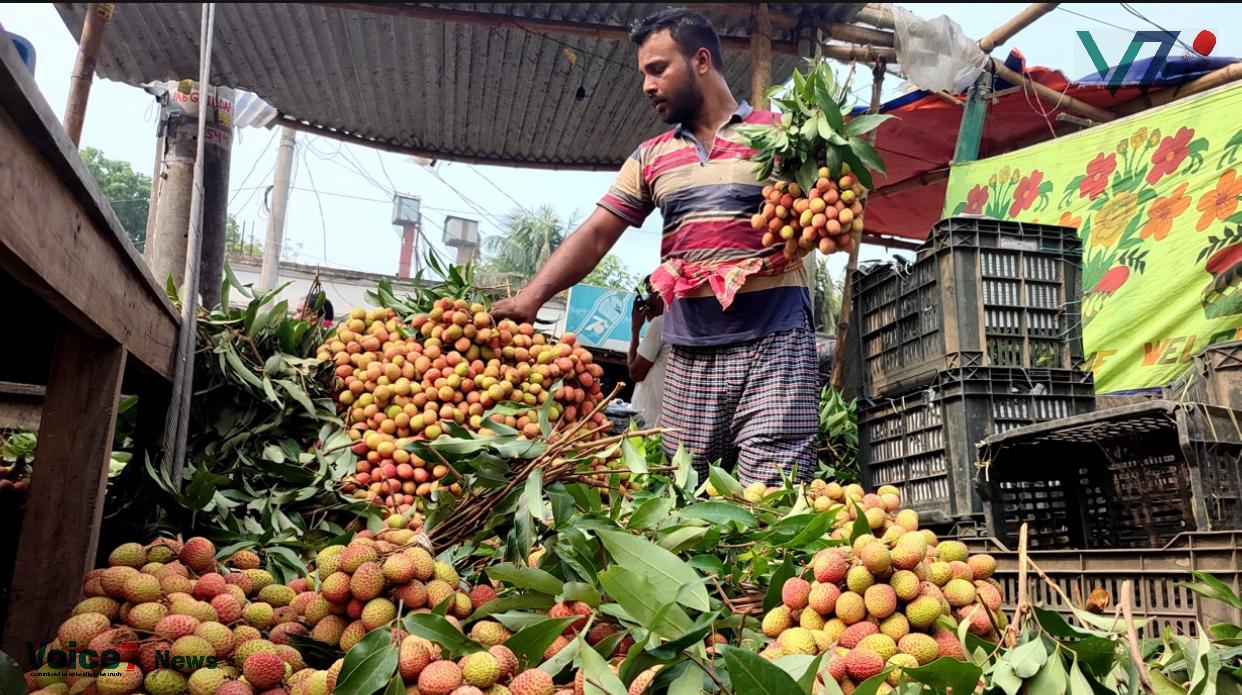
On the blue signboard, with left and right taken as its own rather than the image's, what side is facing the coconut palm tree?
back

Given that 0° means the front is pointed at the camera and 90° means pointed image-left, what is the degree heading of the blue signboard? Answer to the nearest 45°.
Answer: approximately 0°

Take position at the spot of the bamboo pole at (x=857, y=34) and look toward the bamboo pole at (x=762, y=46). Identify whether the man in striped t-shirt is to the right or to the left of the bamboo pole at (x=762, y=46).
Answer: left

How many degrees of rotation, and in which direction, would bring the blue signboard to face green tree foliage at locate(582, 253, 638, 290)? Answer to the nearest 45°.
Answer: approximately 180°
